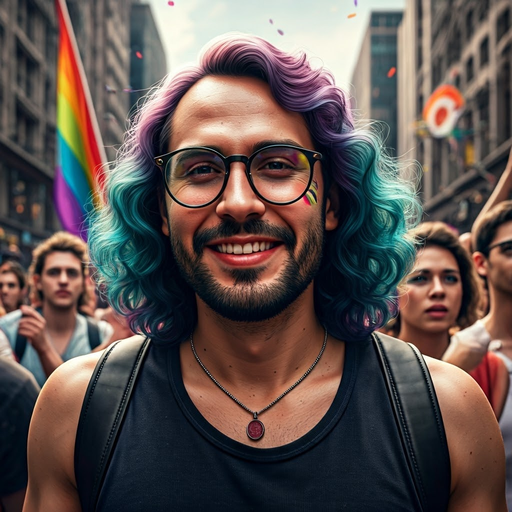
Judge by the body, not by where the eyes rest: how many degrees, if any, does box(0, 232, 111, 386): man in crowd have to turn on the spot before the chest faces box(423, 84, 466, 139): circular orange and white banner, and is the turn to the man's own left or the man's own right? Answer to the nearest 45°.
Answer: approximately 135° to the man's own left

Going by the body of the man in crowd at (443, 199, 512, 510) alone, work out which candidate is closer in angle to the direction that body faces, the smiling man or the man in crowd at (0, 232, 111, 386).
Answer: the smiling man

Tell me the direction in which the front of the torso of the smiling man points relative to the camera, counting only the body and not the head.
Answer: toward the camera

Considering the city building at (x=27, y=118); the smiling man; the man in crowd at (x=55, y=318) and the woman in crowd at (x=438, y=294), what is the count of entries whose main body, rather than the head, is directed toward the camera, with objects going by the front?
3

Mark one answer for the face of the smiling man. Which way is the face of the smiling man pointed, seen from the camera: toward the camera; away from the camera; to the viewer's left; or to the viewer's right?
toward the camera

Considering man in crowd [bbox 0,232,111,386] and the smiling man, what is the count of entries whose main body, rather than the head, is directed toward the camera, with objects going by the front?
2

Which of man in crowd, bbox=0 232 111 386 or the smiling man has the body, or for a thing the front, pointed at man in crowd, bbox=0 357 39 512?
man in crowd, bbox=0 232 111 386

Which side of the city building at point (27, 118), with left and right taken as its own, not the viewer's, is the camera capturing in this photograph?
right

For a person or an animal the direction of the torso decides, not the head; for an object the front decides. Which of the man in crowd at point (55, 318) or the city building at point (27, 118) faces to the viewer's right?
the city building

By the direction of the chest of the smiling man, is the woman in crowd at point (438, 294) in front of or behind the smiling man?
behind

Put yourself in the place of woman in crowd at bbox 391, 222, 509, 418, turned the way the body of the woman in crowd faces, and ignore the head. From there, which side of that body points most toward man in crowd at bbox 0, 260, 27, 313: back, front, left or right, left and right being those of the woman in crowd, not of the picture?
right

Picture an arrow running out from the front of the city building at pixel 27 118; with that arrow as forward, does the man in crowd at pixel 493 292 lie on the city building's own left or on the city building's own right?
on the city building's own right
